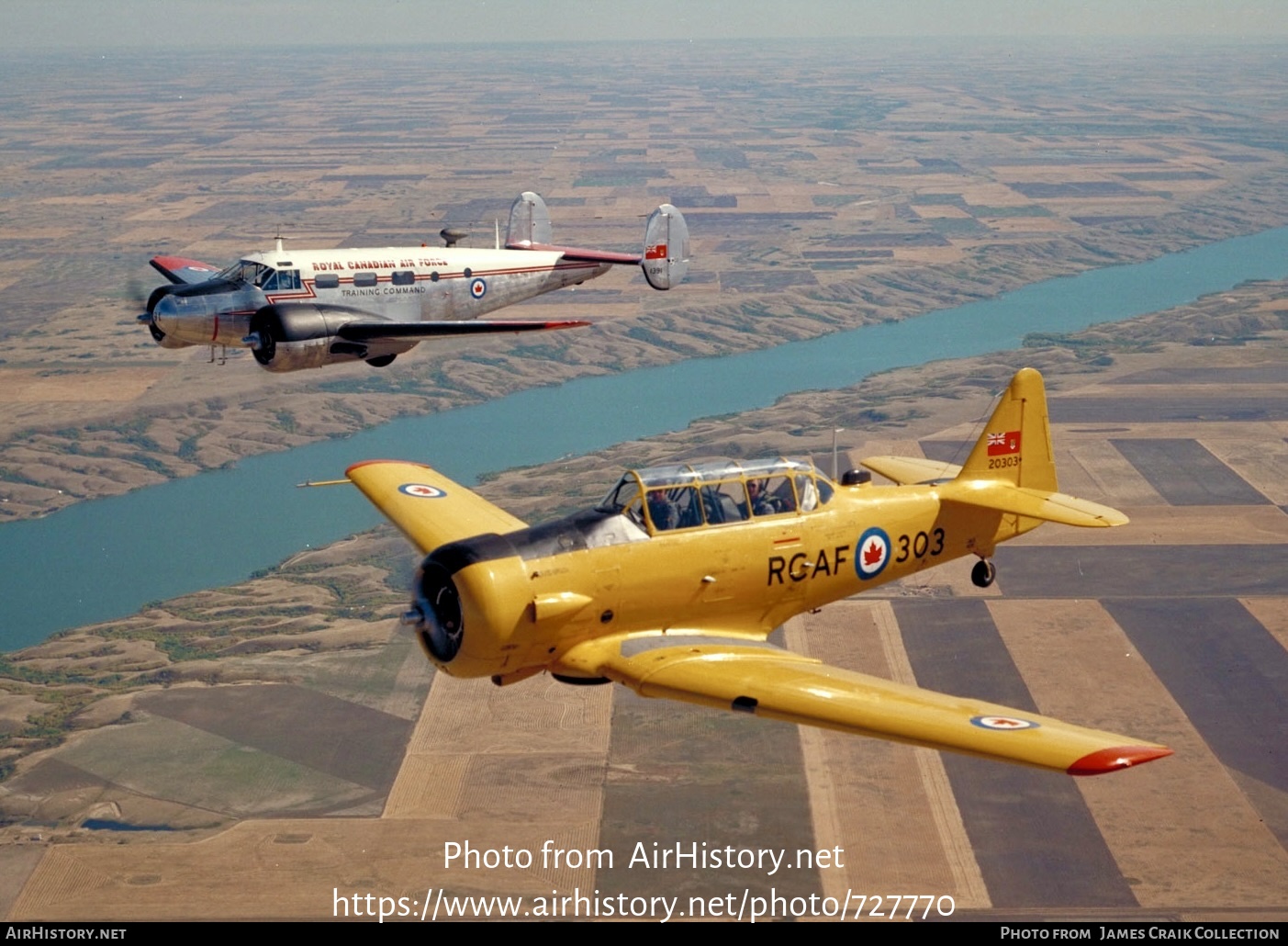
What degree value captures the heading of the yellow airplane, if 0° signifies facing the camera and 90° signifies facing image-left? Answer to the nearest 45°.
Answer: approximately 45°

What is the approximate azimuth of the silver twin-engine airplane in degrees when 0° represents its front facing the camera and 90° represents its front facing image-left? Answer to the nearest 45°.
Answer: approximately 45°

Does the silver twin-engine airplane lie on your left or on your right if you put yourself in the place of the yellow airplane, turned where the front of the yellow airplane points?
on your right

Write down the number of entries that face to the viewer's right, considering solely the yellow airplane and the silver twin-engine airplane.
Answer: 0

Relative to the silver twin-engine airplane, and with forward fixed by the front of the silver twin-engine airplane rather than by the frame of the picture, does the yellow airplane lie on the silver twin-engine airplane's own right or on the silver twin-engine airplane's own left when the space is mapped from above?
on the silver twin-engine airplane's own left
